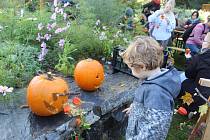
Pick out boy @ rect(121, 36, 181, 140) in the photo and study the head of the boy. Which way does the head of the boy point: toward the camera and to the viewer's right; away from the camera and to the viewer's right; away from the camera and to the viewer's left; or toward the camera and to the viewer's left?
away from the camera and to the viewer's left

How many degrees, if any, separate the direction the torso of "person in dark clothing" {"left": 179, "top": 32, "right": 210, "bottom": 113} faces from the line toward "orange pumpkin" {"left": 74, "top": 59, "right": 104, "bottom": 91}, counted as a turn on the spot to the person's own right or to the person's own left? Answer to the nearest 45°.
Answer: approximately 45° to the person's own left

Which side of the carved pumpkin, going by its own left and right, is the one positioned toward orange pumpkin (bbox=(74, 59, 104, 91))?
left

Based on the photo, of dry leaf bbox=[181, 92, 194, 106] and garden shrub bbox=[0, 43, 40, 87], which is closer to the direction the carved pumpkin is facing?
the dry leaf

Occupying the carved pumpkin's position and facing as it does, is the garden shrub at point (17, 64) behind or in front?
behind

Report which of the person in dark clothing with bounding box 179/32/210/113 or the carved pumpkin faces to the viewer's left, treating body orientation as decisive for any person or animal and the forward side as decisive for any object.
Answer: the person in dark clothing

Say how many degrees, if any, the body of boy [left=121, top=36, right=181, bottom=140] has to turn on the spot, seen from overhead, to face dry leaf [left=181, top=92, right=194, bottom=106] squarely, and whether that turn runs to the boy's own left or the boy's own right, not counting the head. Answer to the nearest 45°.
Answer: approximately 90° to the boy's own right

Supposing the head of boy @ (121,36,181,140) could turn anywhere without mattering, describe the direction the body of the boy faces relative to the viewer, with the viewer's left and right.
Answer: facing to the left of the viewer

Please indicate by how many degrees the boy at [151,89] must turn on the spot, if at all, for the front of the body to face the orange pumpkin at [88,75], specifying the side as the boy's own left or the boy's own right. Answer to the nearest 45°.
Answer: approximately 45° to the boy's own right

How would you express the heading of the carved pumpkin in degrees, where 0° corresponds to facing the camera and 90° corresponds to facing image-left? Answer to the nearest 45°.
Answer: approximately 315°

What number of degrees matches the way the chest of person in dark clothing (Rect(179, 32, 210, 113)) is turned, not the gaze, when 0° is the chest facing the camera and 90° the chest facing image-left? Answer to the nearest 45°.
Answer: approximately 90°
